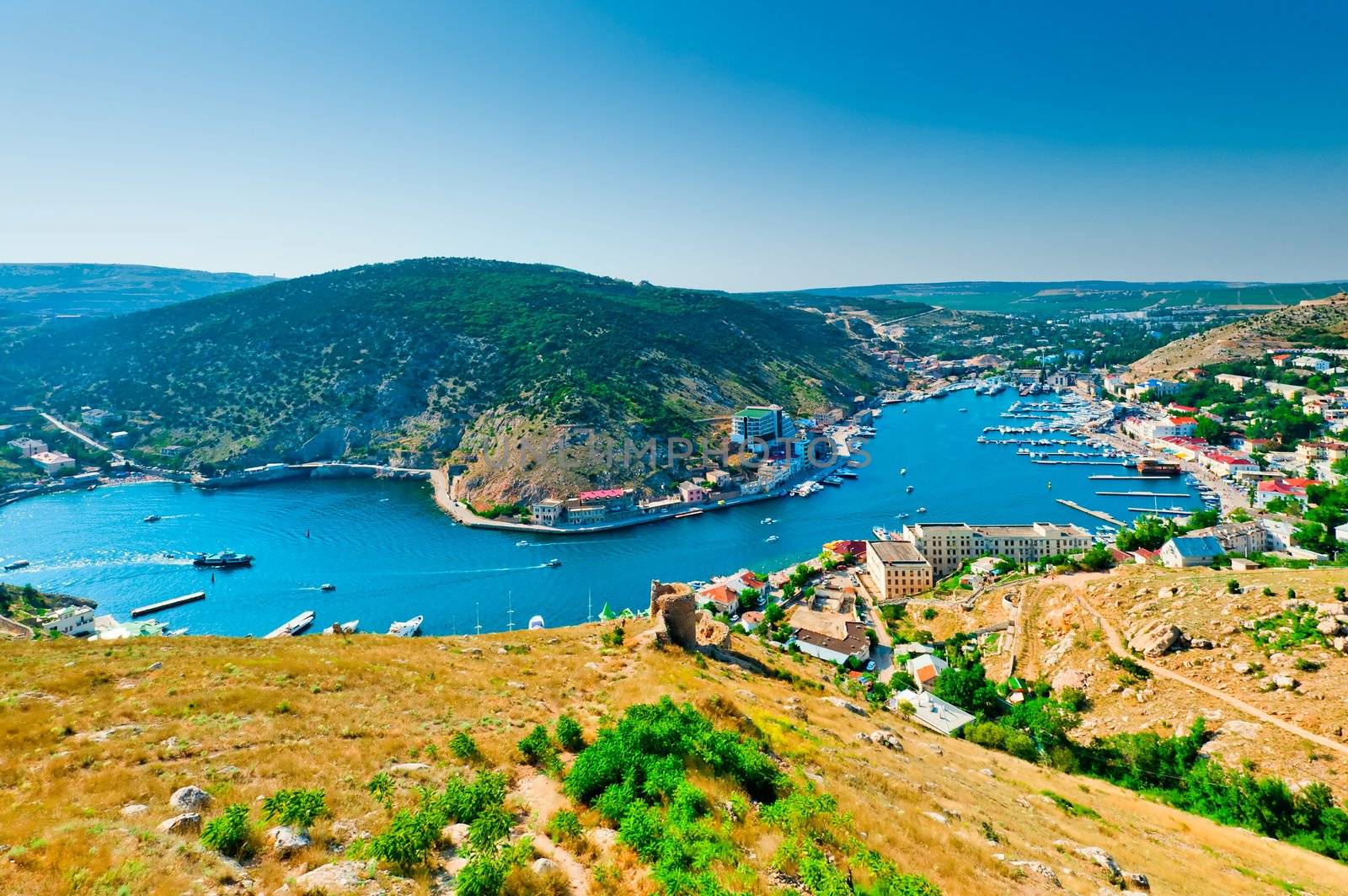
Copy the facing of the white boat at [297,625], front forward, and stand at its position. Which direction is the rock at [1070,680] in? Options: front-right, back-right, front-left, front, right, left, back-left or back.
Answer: right

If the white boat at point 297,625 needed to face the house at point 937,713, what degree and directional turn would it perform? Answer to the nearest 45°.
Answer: approximately 90° to its right

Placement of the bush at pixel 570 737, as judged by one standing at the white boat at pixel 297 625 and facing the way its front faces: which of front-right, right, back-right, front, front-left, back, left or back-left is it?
back-right

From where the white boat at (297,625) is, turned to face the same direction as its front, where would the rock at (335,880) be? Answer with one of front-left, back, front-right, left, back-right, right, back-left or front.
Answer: back-right

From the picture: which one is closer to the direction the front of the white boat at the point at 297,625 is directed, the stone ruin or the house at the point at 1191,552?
the house

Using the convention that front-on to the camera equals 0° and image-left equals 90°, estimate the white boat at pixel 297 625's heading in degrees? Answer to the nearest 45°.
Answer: approximately 225°

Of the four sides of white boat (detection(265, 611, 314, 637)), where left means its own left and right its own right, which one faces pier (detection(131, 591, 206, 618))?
left

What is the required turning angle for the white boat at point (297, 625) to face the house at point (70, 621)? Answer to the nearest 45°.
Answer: approximately 135° to its left

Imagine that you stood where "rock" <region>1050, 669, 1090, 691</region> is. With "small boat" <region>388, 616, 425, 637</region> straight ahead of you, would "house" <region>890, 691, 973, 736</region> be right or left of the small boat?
left

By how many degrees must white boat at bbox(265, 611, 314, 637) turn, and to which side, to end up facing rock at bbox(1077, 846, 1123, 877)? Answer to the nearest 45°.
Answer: approximately 135° to its right

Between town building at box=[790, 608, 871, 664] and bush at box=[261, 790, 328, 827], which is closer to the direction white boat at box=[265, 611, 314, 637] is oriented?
the town building

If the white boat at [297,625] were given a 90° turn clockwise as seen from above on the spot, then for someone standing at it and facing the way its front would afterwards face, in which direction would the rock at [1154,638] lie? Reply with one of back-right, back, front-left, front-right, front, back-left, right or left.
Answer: front

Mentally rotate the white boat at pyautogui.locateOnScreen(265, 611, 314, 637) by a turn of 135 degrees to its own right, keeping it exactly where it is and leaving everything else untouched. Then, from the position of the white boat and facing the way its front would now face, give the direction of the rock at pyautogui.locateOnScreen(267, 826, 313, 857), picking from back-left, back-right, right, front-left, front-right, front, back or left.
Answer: front

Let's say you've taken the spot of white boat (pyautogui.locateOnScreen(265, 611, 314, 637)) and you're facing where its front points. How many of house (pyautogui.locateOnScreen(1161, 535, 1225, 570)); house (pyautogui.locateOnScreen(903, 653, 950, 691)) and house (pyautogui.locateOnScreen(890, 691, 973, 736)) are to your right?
3

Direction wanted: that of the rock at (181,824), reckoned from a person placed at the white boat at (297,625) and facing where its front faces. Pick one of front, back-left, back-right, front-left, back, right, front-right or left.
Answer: back-right

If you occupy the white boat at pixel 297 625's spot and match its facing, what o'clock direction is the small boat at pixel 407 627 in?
The small boat is roughly at 3 o'clock from the white boat.
